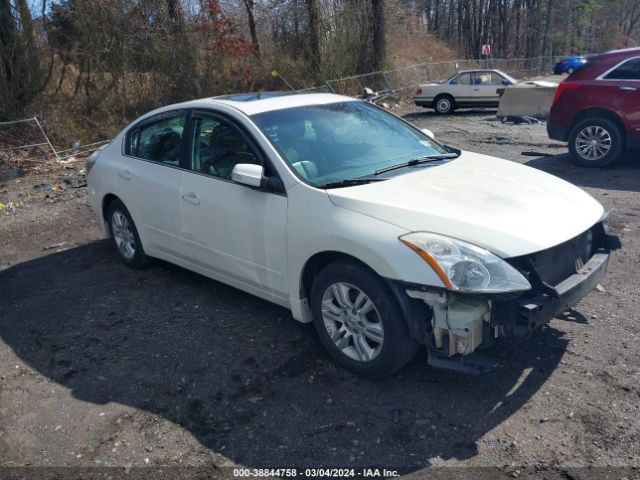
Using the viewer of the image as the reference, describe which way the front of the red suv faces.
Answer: facing to the right of the viewer

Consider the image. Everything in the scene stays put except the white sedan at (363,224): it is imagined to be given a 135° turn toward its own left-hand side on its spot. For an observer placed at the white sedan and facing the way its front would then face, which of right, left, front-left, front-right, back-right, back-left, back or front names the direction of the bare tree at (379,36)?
front

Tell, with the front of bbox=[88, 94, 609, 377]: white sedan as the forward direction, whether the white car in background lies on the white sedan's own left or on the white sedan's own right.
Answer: on the white sedan's own left

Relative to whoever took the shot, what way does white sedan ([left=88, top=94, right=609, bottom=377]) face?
facing the viewer and to the right of the viewer

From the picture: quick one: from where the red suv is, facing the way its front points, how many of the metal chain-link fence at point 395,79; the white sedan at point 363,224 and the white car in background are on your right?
1
